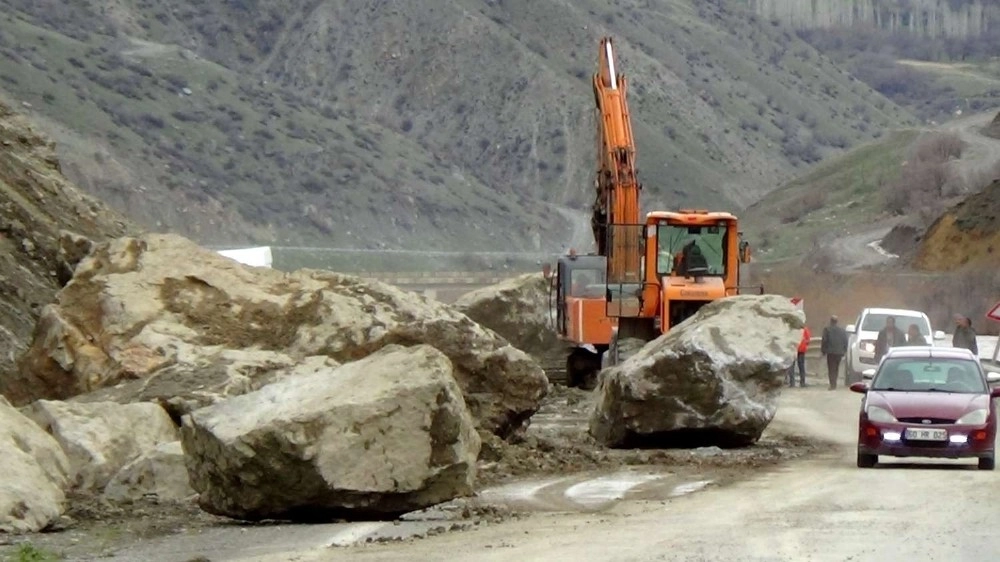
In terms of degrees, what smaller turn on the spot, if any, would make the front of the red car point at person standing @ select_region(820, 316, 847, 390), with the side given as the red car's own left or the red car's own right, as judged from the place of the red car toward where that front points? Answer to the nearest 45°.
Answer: approximately 180°

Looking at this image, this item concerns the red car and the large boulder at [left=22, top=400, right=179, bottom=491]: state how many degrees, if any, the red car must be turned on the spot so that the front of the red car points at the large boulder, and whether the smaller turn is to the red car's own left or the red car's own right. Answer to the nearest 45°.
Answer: approximately 45° to the red car's own right

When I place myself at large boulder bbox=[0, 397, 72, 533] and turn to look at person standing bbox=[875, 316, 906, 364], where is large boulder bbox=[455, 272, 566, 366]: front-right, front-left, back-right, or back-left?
front-left

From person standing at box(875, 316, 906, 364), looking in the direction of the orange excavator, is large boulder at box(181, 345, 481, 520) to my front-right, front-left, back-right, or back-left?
front-left

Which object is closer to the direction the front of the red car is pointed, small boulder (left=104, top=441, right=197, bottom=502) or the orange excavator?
the small boulder

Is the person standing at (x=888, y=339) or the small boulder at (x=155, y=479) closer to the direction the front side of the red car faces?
the small boulder

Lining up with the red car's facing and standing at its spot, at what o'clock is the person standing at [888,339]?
The person standing is roughly at 6 o'clock from the red car.

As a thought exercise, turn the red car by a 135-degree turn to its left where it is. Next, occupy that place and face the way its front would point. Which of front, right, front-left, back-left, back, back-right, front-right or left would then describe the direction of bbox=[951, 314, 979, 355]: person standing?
front-left

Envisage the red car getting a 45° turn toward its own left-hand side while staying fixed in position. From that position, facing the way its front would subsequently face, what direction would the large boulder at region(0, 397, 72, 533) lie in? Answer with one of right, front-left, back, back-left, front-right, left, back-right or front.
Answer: right

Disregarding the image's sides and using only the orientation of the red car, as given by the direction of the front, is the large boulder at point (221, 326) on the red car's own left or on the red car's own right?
on the red car's own right

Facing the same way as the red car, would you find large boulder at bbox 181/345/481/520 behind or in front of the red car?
in front

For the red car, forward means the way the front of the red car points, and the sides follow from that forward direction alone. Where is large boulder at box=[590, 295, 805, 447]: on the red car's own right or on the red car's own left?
on the red car's own right

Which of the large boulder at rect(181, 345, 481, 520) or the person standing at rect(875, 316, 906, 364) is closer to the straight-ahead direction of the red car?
the large boulder

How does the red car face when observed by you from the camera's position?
facing the viewer
